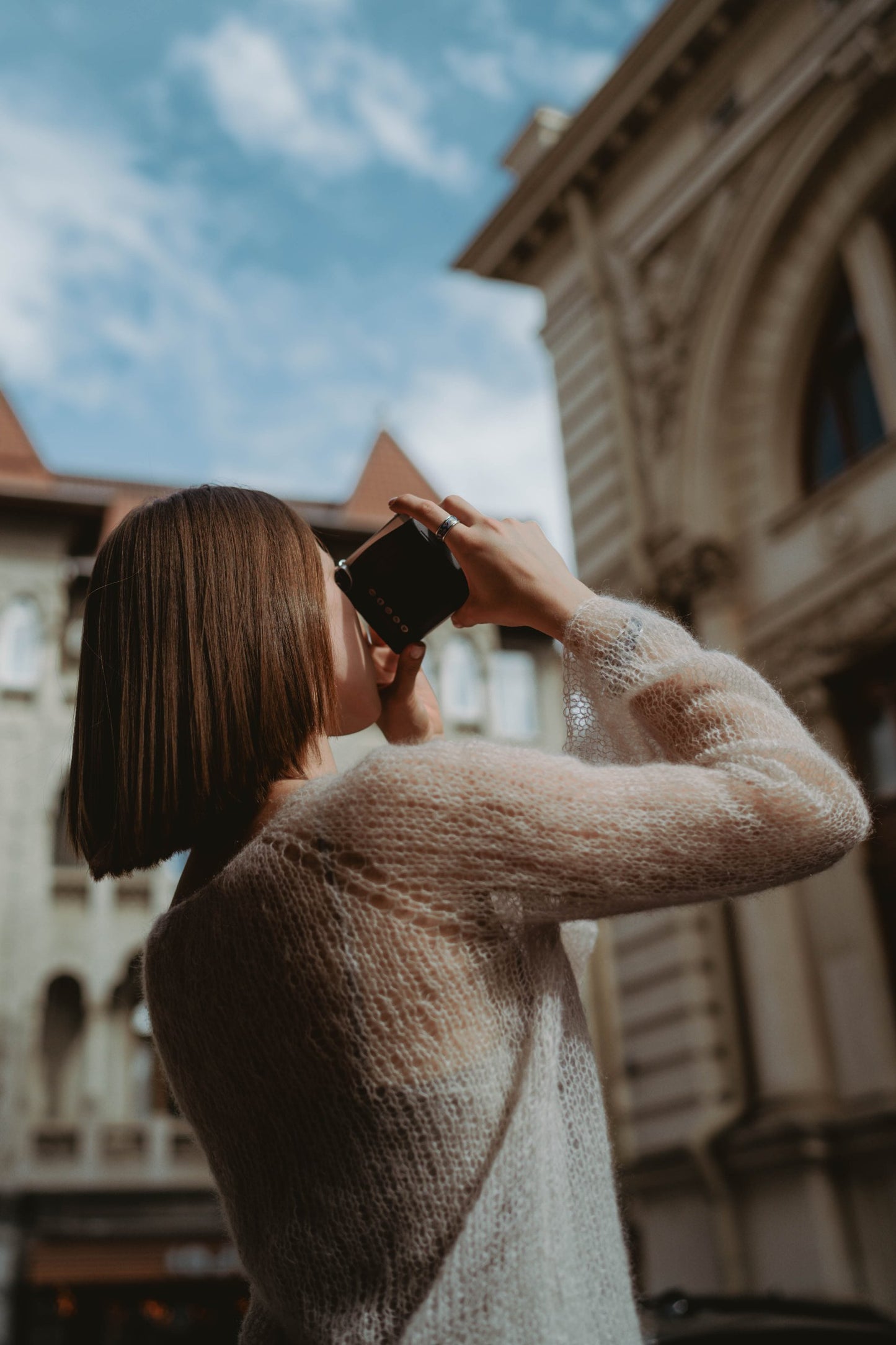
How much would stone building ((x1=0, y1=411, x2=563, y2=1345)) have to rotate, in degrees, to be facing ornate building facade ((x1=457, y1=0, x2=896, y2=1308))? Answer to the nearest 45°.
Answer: approximately 45° to its left

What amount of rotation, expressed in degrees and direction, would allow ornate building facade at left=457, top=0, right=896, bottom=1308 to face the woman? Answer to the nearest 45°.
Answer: approximately 45° to its left

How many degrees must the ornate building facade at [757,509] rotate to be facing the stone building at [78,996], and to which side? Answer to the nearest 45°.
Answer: approximately 90° to its right

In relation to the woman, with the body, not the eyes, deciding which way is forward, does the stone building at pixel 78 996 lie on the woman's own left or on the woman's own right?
on the woman's own left

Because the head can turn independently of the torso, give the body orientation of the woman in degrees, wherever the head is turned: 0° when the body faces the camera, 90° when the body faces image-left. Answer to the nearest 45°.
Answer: approximately 225°

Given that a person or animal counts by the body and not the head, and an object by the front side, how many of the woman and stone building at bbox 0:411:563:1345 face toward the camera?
1

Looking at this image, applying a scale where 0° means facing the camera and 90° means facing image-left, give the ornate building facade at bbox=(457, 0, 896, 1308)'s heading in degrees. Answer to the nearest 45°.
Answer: approximately 45°

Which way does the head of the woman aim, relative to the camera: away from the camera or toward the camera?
away from the camera
